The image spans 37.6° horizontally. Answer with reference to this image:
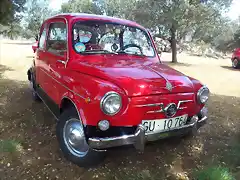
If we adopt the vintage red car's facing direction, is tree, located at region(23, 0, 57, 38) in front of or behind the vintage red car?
behind

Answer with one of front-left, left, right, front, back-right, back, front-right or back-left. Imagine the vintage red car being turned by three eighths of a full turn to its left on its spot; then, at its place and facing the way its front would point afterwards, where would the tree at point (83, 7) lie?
front

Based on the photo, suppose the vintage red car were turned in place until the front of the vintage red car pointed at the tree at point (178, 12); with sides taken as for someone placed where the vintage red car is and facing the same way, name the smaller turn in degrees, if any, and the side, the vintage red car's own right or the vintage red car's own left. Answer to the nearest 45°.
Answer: approximately 135° to the vintage red car's own left

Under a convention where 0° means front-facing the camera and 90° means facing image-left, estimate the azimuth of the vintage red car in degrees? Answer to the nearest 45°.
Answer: approximately 315°
